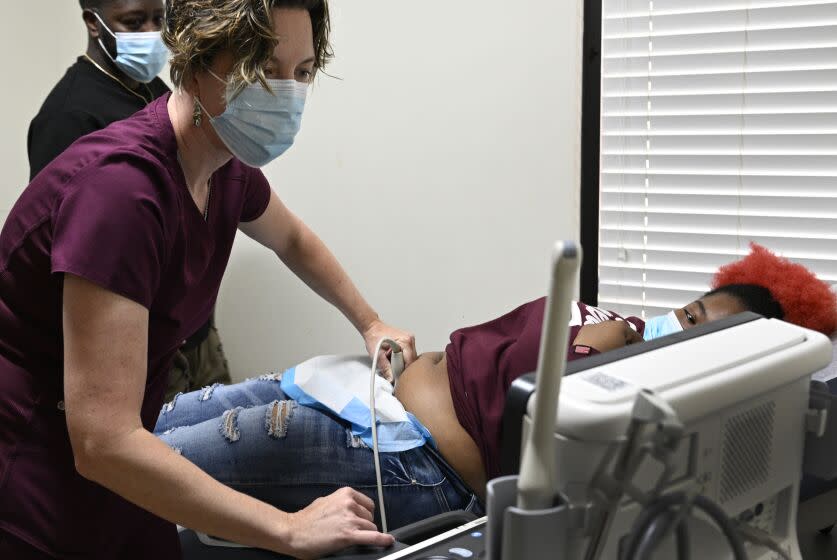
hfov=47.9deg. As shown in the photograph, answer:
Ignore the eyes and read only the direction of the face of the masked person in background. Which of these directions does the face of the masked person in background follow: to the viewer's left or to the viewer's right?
to the viewer's right

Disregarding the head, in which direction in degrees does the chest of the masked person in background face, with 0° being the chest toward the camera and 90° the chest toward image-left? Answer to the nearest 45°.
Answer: approximately 315°

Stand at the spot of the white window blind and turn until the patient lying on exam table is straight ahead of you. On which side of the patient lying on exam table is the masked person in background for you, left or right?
right

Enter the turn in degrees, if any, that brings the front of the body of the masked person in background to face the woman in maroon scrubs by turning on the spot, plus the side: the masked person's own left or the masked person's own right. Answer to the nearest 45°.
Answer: approximately 45° to the masked person's own right

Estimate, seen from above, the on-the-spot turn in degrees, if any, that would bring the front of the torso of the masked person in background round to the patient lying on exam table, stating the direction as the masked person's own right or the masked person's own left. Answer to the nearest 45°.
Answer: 0° — they already face them

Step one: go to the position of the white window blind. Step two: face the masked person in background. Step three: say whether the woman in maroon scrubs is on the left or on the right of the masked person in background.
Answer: left
